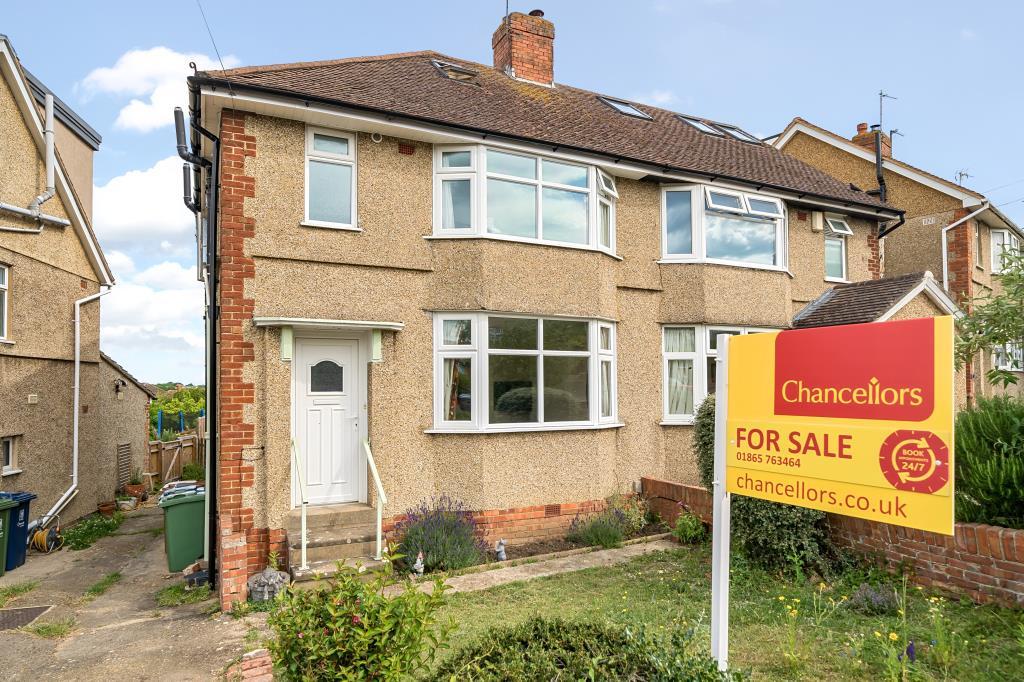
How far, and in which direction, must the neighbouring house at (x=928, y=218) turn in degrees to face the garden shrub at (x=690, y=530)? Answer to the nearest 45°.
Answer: approximately 45° to its right

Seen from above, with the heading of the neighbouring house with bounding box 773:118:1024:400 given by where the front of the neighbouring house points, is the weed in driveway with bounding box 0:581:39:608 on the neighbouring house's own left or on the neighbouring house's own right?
on the neighbouring house's own right

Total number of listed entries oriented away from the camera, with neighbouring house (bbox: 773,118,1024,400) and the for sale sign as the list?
0

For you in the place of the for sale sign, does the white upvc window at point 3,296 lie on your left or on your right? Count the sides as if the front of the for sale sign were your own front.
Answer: on your right

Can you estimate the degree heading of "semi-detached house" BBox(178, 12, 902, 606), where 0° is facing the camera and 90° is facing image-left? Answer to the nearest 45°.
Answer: approximately 315°

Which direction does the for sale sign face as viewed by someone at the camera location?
facing the viewer and to the left of the viewer

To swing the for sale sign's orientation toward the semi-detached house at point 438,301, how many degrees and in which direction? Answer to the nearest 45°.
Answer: approximately 90° to its right

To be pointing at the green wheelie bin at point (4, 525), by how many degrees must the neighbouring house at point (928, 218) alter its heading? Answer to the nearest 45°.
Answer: approximately 90° to its right
